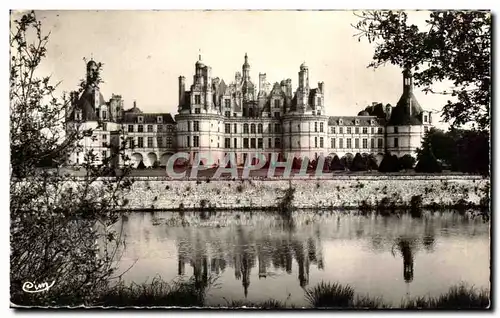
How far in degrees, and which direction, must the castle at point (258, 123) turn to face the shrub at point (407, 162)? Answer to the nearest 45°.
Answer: approximately 90° to its left

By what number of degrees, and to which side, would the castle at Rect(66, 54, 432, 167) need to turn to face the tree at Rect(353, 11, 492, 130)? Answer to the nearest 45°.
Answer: approximately 45° to its left

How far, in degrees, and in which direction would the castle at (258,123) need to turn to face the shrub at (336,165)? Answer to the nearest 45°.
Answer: approximately 90° to its left

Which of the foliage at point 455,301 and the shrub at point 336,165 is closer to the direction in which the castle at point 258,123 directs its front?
the foliage

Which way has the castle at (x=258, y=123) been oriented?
toward the camera

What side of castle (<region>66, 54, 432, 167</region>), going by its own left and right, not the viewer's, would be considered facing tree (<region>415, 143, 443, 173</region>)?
left
